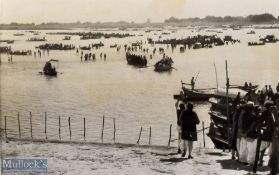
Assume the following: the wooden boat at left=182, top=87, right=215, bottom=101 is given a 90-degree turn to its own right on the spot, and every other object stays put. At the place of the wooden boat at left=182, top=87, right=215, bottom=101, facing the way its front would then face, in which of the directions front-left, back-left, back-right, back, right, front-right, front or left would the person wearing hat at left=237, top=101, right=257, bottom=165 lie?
back

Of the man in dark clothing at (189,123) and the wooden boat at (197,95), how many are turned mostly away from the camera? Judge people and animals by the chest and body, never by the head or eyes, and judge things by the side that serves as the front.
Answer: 1

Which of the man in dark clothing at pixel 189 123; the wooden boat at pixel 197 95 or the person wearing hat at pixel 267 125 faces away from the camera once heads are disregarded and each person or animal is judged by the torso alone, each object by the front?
the man in dark clothing

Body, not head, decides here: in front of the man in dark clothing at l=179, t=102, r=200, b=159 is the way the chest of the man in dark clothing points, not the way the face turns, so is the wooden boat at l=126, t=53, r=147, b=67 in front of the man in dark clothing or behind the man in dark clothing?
in front

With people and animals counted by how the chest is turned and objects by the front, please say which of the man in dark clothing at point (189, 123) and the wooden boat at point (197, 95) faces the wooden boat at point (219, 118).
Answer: the man in dark clothing

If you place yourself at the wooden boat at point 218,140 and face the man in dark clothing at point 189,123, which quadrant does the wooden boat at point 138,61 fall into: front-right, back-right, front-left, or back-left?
back-right

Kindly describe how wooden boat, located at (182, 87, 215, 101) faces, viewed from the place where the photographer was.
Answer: facing to the left of the viewer

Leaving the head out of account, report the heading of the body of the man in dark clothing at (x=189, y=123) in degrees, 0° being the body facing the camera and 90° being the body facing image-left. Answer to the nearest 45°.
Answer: approximately 180°

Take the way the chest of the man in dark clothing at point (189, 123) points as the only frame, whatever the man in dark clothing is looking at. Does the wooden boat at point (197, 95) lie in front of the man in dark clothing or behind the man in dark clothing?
in front

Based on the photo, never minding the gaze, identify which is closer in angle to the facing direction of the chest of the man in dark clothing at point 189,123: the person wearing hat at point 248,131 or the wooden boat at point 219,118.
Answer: the wooden boat

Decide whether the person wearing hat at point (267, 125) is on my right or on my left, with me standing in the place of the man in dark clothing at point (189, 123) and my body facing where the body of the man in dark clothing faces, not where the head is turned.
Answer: on my right
